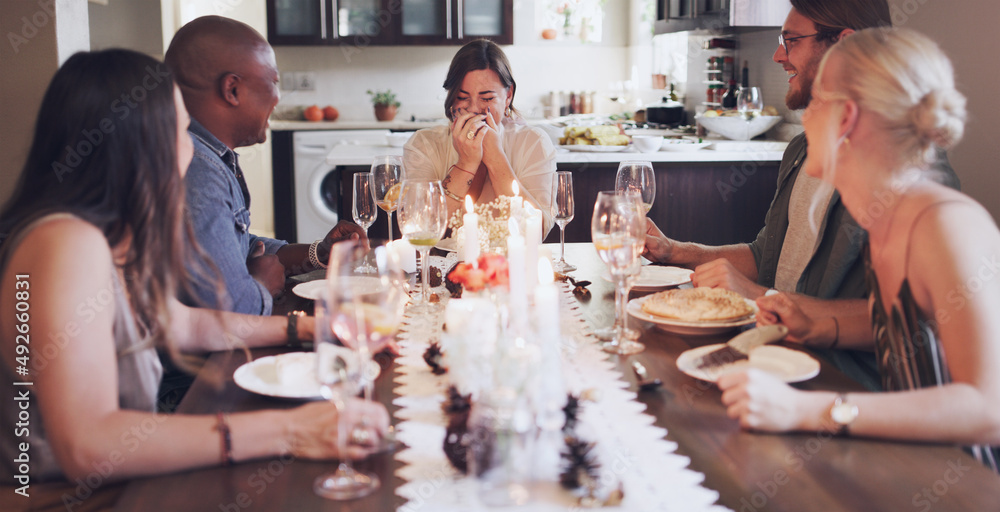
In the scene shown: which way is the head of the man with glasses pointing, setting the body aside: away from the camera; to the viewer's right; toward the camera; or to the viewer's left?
to the viewer's left

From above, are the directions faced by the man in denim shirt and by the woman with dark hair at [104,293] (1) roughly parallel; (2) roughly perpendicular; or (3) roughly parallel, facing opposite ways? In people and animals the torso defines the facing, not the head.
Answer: roughly parallel

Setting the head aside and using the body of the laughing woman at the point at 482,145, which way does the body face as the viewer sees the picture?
toward the camera

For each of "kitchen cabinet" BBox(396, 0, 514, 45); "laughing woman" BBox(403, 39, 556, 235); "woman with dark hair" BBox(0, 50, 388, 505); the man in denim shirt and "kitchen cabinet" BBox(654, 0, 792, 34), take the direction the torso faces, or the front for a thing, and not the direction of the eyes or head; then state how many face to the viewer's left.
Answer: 0

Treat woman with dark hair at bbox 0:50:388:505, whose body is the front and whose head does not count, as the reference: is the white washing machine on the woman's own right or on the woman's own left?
on the woman's own left

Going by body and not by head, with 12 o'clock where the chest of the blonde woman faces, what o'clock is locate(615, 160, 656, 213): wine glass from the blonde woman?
The wine glass is roughly at 2 o'clock from the blonde woman.

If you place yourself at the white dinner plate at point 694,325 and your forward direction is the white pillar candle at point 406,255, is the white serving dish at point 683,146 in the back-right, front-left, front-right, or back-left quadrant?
front-right

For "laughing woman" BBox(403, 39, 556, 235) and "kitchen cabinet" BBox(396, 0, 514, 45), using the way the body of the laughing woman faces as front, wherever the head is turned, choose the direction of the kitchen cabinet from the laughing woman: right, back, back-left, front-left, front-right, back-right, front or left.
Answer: back

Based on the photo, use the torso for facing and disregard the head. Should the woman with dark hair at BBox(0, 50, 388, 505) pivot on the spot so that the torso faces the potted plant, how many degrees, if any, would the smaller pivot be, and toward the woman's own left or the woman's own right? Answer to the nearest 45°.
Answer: approximately 90° to the woman's own left

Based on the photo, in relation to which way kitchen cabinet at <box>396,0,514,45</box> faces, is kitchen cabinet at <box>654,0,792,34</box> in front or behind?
in front

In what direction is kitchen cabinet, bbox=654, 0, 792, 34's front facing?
toward the camera

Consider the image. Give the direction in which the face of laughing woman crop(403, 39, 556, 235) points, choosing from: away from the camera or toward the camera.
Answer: toward the camera

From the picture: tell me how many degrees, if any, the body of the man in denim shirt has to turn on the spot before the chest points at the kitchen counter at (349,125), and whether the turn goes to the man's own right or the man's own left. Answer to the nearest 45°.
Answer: approximately 90° to the man's own left
